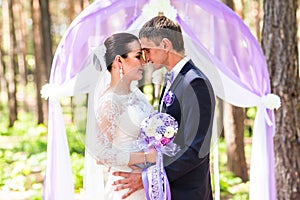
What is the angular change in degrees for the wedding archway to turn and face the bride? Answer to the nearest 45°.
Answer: approximately 45° to its right

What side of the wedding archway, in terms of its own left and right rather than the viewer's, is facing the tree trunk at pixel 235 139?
back

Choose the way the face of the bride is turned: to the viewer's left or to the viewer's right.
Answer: to the viewer's right

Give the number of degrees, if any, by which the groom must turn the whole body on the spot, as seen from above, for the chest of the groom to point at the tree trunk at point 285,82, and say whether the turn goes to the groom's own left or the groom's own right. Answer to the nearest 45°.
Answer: approximately 135° to the groom's own right

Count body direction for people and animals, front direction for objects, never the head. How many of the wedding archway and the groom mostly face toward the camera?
1

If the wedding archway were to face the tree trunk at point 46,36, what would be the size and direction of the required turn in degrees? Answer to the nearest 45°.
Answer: approximately 180°

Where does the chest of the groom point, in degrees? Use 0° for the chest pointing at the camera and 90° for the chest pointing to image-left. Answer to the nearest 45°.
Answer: approximately 90°

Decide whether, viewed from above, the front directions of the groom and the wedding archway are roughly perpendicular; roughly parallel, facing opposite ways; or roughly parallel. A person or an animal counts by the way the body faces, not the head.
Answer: roughly perpendicular
